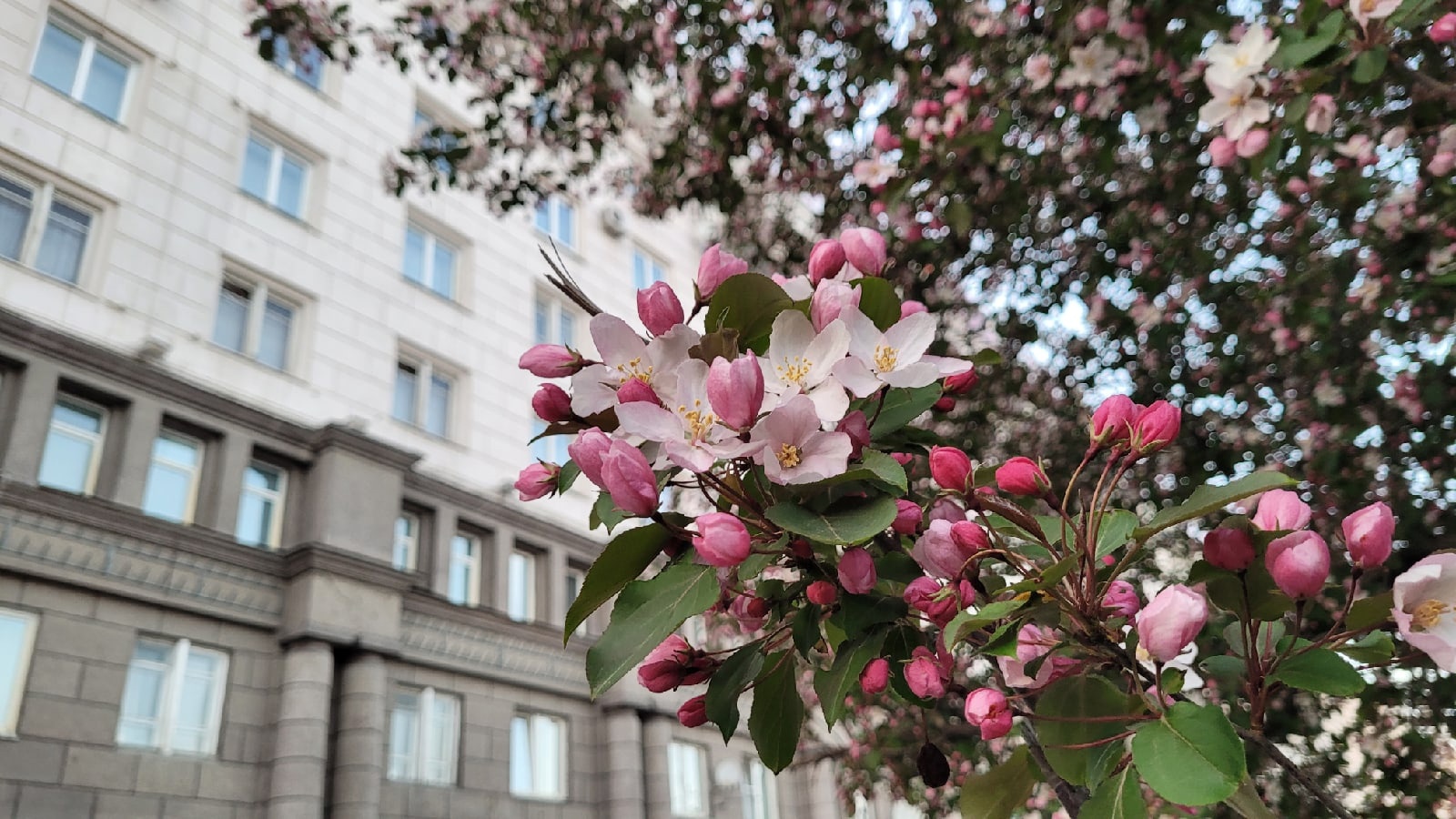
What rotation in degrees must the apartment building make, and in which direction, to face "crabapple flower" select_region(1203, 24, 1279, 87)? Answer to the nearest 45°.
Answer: approximately 45° to its right

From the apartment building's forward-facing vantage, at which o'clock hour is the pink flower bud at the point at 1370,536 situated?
The pink flower bud is roughly at 1 o'clock from the apartment building.

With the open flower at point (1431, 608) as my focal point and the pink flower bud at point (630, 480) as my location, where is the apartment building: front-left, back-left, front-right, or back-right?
back-left

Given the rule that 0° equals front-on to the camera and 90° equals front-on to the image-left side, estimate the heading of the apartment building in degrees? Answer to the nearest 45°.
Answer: approximately 315°

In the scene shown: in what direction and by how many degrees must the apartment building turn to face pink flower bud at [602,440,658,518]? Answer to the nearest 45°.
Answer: approximately 45° to its right

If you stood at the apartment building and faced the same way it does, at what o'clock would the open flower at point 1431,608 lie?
The open flower is roughly at 1 o'clock from the apartment building.

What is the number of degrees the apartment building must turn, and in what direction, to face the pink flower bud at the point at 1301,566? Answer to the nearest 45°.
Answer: approximately 45° to its right

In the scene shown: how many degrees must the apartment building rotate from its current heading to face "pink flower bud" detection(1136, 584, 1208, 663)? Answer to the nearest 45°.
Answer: approximately 45° to its right
